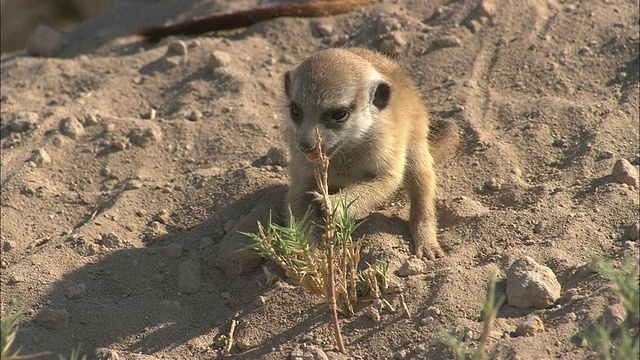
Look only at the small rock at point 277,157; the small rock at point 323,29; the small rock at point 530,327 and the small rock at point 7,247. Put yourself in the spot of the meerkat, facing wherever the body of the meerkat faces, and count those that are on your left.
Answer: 1

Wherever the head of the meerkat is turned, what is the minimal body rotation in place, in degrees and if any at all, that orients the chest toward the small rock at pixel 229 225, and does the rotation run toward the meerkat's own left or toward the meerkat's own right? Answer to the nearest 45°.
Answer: approximately 45° to the meerkat's own right

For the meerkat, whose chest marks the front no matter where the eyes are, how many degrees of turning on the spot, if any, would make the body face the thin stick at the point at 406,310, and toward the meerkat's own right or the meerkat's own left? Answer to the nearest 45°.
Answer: approximately 45° to the meerkat's own left

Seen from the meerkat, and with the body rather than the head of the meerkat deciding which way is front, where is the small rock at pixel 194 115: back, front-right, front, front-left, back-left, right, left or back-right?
right

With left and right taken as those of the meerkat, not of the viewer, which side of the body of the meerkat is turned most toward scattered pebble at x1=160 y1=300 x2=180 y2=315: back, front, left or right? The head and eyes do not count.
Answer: front

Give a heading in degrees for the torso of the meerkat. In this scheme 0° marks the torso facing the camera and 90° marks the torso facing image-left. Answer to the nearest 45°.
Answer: approximately 45°

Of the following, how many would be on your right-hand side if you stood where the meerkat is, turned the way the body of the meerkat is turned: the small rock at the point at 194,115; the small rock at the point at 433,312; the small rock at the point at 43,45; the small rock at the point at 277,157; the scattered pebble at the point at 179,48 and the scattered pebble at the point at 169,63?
5

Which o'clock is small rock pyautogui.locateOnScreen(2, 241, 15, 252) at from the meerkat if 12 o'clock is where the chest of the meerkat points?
The small rock is roughly at 1 o'clock from the meerkat.

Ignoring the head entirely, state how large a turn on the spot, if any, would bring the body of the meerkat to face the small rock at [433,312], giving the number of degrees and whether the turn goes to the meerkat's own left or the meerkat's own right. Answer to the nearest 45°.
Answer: approximately 45° to the meerkat's own left

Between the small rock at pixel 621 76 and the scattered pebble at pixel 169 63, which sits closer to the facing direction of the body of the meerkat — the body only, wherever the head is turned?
the scattered pebble

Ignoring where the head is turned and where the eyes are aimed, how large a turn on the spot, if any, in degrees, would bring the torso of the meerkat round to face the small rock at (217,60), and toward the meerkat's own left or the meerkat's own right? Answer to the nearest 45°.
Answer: approximately 90° to the meerkat's own right

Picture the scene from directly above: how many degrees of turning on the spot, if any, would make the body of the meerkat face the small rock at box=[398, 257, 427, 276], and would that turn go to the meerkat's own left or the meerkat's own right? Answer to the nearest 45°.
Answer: approximately 90° to the meerkat's own left

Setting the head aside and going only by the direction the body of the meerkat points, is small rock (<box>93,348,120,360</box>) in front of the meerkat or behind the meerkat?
in front

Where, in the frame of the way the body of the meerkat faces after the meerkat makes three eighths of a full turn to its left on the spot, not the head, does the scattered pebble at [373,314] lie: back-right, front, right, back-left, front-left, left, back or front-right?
right

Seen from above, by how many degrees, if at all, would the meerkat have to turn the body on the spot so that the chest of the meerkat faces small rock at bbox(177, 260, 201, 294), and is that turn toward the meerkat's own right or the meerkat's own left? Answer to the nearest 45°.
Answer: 0° — it already faces it

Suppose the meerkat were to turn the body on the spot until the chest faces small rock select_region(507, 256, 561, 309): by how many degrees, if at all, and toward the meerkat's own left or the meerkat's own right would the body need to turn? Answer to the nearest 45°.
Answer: approximately 90° to the meerkat's own left

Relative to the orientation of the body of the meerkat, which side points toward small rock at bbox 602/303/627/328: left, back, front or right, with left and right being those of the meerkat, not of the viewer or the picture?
left
